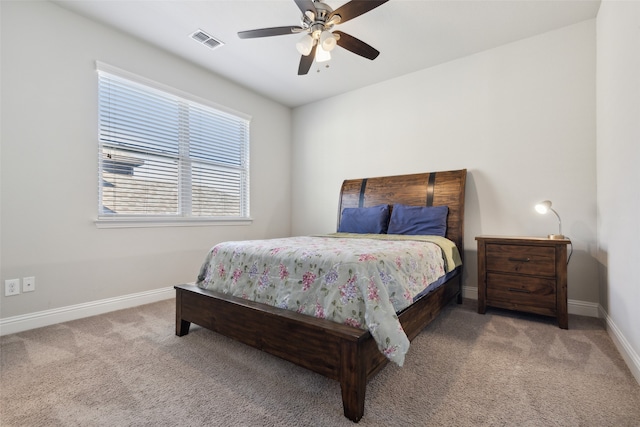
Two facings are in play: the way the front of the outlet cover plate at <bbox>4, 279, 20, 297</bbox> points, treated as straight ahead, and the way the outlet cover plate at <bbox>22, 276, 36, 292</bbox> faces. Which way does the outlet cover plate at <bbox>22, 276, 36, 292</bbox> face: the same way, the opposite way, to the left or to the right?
the same way

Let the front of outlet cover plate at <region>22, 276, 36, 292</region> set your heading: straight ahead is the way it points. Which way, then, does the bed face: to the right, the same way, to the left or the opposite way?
to the right

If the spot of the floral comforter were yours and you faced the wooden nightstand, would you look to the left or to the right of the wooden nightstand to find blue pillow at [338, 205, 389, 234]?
left

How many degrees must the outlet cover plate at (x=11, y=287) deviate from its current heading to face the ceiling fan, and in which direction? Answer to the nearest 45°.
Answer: approximately 45° to its left

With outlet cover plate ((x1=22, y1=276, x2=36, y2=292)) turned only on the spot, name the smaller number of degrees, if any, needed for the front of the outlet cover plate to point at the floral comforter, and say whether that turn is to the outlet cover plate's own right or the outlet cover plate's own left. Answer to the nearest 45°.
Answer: approximately 45° to the outlet cover plate's own left

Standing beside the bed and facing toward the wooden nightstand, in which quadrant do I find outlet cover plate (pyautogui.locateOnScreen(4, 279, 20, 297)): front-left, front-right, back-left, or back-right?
back-left

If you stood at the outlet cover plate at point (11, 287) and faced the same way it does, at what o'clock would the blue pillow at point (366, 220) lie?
The blue pillow is roughly at 10 o'clock from the outlet cover plate.

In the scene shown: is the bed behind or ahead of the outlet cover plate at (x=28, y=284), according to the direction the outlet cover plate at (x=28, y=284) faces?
ahead
